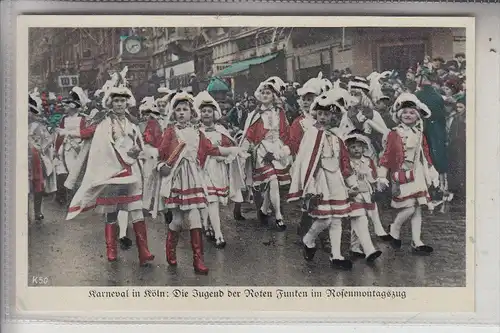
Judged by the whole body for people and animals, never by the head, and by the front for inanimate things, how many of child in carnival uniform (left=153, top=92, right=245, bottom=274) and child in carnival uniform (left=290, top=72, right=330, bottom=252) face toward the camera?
2

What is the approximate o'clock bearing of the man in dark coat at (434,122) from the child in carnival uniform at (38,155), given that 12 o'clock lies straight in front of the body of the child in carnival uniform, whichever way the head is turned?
The man in dark coat is roughly at 8 o'clock from the child in carnival uniform.

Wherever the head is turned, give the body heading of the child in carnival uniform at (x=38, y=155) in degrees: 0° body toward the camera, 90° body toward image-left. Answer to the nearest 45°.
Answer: approximately 45°

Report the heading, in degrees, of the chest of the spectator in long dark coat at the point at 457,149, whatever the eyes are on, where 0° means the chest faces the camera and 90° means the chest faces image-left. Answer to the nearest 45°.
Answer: approximately 45°

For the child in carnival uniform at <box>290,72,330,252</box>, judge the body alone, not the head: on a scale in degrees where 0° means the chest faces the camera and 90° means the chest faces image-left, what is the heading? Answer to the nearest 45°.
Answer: approximately 0°
